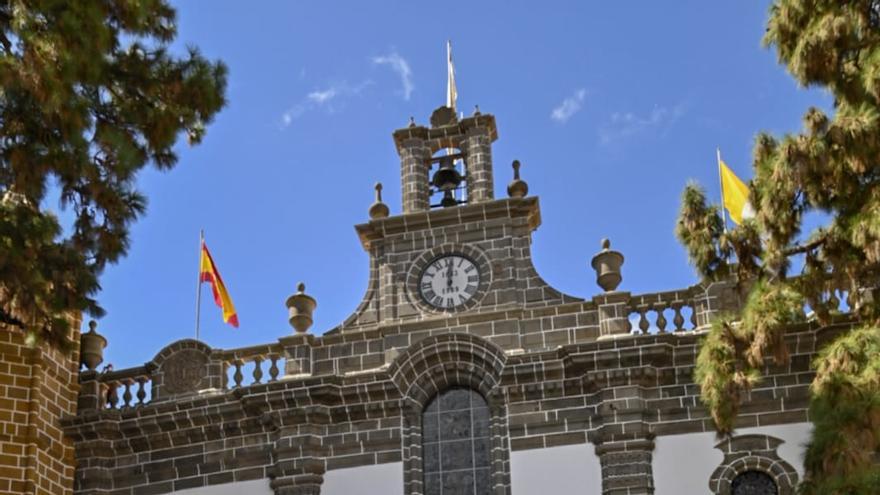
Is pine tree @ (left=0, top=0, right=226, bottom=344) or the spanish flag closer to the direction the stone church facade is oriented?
the pine tree

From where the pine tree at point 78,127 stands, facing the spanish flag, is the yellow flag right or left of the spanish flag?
right

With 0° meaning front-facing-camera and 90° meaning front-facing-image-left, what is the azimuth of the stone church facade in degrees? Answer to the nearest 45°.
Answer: approximately 0°

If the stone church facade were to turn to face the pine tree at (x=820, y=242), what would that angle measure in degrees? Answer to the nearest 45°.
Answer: approximately 45° to its left

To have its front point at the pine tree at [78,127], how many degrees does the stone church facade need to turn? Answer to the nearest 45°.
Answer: approximately 45° to its right

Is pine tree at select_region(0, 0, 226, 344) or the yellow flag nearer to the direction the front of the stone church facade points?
the pine tree
